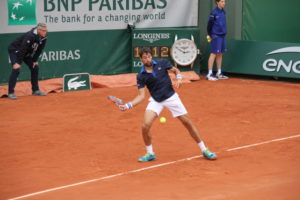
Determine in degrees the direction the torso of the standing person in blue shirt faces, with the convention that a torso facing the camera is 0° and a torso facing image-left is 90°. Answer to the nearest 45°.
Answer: approximately 315°

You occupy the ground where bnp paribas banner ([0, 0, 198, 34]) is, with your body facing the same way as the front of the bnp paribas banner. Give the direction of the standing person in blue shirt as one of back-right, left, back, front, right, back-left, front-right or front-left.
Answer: left

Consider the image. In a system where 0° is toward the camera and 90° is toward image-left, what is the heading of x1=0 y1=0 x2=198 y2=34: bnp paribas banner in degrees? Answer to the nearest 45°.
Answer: approximately 0°

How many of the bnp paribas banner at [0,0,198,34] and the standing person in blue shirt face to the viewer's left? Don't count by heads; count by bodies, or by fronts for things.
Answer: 0

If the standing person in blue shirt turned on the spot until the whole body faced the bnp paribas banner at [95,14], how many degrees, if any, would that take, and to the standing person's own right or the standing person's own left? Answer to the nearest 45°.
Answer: approximately 135° to the standing person's own right
